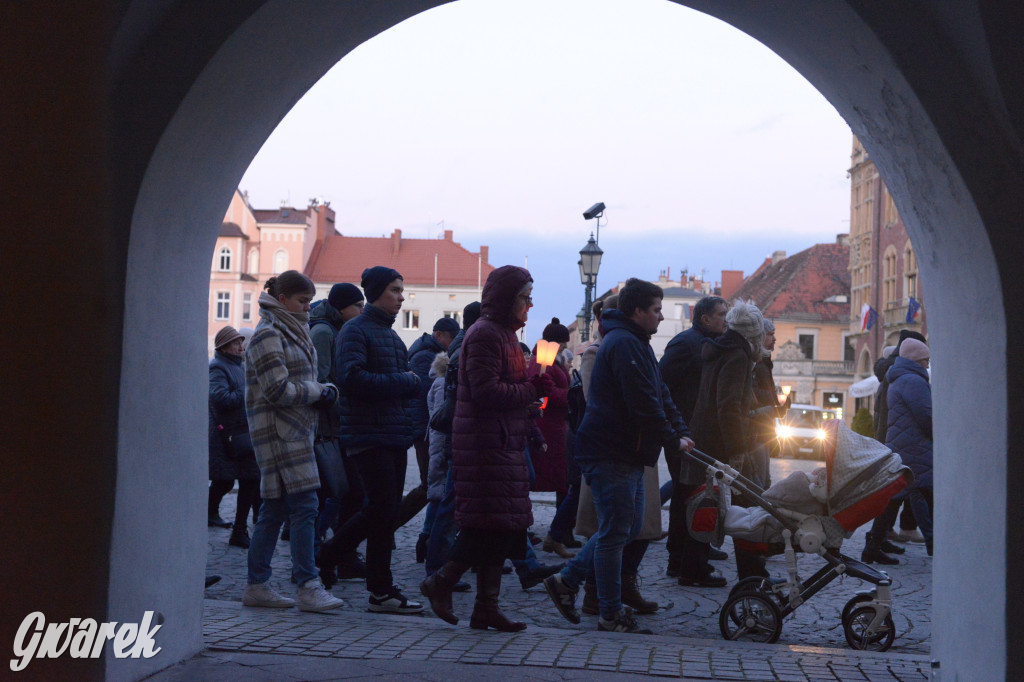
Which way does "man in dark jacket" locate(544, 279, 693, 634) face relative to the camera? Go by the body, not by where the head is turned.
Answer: to the viewer's right

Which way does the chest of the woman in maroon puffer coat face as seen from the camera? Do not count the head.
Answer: to the viewer's right

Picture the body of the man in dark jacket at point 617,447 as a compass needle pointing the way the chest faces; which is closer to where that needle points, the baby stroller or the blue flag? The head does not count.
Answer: the baby stroller

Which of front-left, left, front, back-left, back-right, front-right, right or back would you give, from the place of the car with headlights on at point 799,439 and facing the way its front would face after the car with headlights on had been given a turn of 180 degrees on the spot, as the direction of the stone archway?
back

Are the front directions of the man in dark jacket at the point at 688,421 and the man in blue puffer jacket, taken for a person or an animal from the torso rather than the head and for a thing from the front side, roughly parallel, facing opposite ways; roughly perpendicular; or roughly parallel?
roughly parallel

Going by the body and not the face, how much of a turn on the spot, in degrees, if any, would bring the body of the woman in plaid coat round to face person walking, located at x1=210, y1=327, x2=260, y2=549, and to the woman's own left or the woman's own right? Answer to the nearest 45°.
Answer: approximately 90° to the woman's own left

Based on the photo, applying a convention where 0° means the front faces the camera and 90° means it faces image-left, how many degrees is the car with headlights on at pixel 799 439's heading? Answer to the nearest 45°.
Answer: approximately 0°

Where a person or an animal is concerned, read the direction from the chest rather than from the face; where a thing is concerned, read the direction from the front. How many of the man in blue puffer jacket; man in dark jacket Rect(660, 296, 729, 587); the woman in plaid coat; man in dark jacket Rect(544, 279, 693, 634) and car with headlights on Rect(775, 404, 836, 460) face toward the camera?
1

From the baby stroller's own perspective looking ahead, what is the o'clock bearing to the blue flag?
The blue flag is roughly at 9 o'clock from the baby stroller.

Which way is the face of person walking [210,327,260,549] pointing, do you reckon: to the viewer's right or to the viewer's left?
to the viewer's right

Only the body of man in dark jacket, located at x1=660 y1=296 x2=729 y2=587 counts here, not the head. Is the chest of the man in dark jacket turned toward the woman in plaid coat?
no

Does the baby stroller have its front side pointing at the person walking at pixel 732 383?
no

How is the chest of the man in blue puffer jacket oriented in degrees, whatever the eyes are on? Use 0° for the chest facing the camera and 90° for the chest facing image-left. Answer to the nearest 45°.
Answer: approximately 270°
